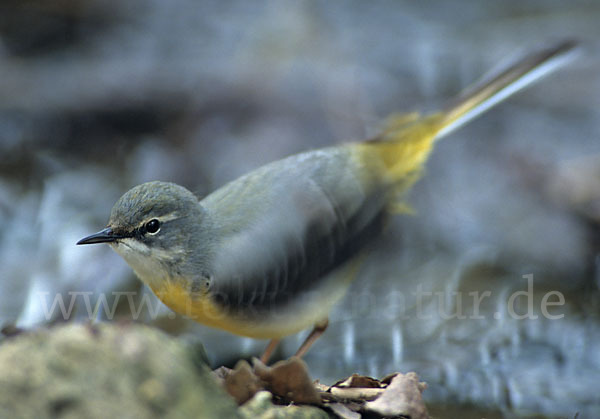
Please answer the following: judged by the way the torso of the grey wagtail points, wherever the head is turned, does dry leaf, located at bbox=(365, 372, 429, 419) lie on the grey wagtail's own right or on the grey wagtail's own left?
on the grey wagtail's own left

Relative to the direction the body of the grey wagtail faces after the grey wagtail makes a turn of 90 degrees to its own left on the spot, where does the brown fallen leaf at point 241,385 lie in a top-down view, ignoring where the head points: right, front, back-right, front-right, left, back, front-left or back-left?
front

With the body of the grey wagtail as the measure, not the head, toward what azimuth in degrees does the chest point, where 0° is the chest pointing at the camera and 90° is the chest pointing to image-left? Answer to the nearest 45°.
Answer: approximately 90°

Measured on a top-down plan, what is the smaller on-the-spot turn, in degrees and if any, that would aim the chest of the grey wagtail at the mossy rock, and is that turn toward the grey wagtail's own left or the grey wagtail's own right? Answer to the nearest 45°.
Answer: approximately 90° to the grey wagtail's own left

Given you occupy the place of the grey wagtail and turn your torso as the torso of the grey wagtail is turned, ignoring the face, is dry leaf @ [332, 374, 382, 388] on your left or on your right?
on your left
